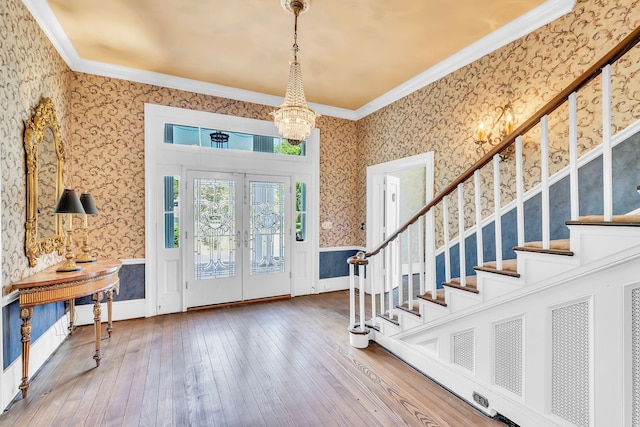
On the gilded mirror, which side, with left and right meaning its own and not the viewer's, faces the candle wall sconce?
front

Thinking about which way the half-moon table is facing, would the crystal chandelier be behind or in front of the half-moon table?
in front

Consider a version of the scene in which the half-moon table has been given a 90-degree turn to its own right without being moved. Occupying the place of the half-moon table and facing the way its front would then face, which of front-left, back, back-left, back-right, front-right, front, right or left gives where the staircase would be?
left

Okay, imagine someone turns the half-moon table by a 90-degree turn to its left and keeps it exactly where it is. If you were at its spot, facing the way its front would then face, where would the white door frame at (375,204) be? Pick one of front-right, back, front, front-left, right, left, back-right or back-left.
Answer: front-right

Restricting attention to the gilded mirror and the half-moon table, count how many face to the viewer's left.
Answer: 0

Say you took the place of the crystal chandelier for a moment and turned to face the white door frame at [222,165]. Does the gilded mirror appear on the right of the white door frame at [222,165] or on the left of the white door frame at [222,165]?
left

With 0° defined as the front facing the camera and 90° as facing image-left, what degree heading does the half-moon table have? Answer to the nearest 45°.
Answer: approximately 315°

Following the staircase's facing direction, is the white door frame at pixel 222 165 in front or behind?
in front

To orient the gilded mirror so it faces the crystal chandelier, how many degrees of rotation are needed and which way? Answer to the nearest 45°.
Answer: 0° — it already faces it

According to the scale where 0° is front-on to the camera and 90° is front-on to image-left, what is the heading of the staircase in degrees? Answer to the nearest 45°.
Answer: approximately 135°

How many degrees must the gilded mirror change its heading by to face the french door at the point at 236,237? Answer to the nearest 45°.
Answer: approximately 45° to its left
